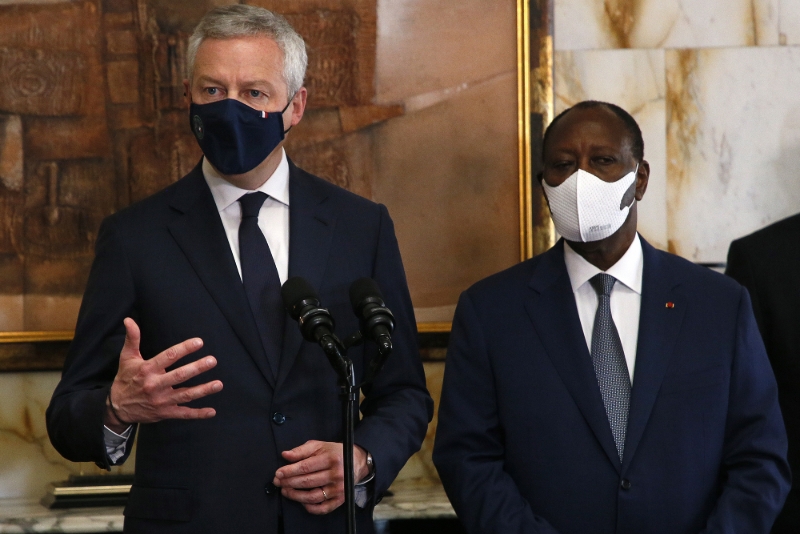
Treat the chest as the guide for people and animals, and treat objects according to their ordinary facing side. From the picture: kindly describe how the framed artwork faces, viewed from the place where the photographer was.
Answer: facing the viewer

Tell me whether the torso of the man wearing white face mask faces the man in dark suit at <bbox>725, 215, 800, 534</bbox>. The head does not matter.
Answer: no

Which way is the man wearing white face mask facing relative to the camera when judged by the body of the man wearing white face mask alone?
toward the camera

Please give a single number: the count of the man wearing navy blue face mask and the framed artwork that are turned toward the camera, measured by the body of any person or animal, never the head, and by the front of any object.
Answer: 2

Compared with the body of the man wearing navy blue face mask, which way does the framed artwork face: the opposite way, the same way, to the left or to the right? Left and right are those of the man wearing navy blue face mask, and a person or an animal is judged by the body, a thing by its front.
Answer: the same way

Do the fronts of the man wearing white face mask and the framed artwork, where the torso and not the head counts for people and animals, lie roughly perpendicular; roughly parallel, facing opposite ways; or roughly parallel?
roughly parallel

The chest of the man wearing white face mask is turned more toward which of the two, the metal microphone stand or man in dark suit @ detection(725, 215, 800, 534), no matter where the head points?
the metal microphone stand

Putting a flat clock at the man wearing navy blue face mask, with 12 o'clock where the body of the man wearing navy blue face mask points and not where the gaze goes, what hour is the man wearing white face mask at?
The man wearing white face mask is roughly at 9 o'clock from the man wearing navy blue face mask.

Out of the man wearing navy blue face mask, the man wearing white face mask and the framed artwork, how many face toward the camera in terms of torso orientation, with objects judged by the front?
3

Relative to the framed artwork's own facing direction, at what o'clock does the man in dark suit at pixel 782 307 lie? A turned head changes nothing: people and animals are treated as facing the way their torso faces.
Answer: The man in dark suit is roughly at 10 o'clock from the framed artwork.

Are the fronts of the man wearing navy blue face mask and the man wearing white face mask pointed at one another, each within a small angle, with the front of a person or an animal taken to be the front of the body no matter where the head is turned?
no

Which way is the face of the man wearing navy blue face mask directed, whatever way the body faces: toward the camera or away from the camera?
toward the camera

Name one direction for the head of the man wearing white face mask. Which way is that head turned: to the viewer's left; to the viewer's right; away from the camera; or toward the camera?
toward the camera
